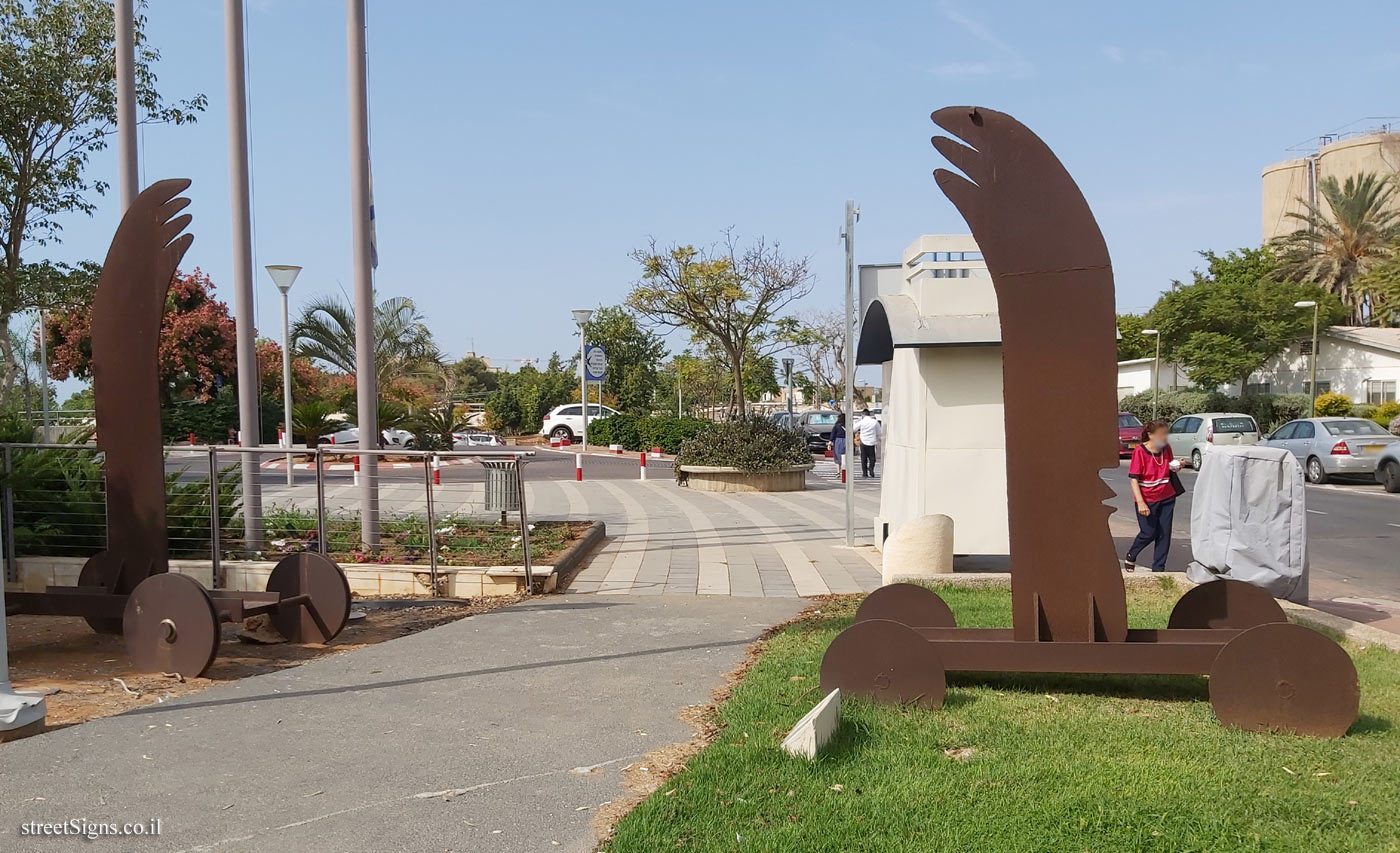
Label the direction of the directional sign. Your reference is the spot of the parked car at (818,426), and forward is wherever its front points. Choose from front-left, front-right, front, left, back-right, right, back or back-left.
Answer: right

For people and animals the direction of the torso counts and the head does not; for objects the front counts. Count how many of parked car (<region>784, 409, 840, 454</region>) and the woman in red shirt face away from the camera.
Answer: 0

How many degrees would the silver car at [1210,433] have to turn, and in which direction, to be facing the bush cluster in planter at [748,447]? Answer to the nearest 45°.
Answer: approximately 90° to its left

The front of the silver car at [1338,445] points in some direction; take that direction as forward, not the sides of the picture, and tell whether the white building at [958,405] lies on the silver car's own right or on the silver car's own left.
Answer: on the silver car's own left

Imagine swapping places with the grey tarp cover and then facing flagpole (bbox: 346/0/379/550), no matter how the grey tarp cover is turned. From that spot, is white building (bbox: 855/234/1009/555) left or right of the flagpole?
right

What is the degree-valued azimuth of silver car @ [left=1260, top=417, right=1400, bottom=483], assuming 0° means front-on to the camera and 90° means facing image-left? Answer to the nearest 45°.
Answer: approximately 135°

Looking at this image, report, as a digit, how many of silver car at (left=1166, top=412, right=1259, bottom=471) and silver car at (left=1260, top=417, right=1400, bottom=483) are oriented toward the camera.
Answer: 0

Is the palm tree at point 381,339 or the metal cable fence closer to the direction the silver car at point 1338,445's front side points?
the palm tree

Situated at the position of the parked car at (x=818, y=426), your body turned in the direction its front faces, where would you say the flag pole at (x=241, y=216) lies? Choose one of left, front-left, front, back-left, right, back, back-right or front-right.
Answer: front-right

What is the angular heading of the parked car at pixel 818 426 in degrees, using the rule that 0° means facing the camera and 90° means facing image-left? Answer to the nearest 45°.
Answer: approximately 315°

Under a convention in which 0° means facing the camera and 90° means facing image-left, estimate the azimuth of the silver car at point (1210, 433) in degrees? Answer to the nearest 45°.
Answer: approximately 135°
